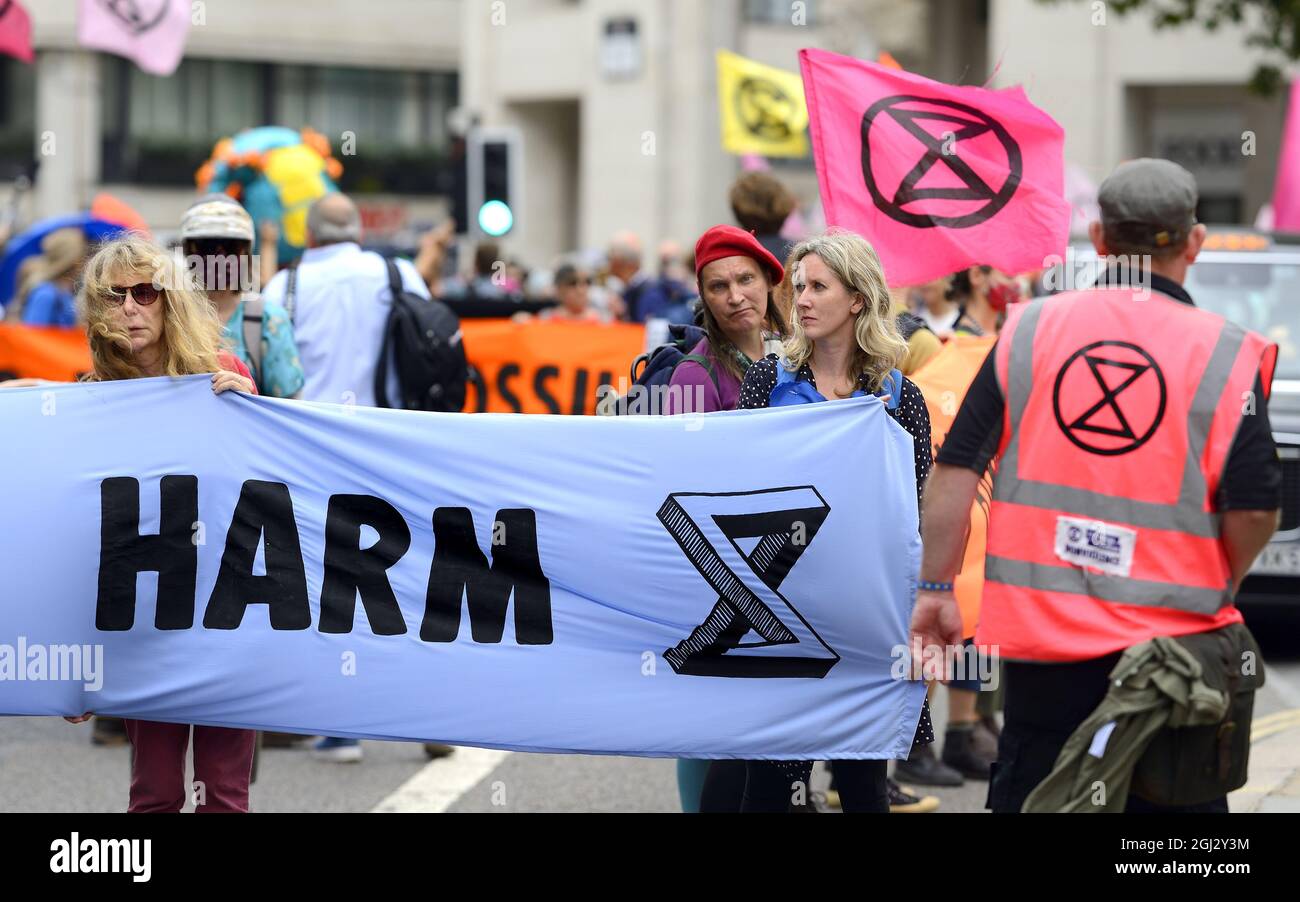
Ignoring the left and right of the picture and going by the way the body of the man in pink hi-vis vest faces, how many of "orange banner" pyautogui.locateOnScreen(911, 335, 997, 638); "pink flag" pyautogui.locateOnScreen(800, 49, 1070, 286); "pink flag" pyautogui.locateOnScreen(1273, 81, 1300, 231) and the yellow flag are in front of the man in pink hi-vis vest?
4

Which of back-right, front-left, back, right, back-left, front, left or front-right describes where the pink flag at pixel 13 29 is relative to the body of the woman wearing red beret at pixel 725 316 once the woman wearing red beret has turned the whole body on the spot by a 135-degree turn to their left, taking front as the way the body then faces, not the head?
left

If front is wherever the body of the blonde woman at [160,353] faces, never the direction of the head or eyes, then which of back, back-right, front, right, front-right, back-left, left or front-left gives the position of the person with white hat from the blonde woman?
back

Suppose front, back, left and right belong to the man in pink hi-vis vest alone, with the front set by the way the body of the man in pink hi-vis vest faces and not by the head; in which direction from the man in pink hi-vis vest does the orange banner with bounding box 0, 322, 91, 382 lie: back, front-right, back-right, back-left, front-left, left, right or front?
front-left

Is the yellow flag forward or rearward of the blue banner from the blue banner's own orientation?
rearward

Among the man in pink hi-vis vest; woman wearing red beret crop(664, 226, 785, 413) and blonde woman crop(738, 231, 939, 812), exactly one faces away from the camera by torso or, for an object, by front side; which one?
the man in pink hi-vis vest

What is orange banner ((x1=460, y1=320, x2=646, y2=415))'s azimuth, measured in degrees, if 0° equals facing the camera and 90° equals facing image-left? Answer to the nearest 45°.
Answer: approximately 0°
